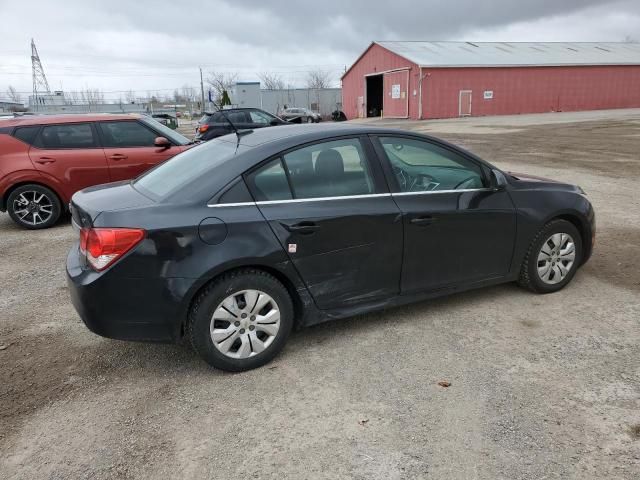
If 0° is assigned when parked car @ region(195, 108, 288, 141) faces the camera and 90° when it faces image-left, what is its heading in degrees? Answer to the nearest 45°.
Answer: approximately 225°

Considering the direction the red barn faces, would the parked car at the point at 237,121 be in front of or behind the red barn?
in front

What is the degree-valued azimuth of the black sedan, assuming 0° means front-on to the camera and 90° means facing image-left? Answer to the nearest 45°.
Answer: approximately 225°

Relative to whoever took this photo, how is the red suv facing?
facing to the right of the viewer

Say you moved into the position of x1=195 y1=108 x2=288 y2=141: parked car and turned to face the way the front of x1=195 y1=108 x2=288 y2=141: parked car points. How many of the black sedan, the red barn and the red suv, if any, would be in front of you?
1

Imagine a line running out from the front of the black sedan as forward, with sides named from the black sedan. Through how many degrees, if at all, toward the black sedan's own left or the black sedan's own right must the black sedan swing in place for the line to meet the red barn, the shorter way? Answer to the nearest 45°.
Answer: approximately 45° to the black sedan's own left

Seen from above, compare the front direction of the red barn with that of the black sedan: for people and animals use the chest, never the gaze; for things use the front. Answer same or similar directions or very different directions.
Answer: very different directions

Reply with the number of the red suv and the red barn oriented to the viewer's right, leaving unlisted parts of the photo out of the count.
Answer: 1

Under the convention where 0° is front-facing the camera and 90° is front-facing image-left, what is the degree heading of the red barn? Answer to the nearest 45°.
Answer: approximately 45°

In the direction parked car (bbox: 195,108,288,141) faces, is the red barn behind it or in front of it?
in front

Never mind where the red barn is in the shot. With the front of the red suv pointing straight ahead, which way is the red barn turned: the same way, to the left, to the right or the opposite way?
the opposite way

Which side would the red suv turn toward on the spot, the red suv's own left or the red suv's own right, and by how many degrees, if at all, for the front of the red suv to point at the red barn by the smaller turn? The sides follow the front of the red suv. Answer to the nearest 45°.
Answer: approximately 45° to the red suv's own left

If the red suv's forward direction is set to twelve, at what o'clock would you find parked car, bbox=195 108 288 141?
The parked car is roughly at 10 o'clock from the red suv.

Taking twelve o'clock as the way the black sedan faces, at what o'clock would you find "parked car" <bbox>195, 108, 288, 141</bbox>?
The parked car is roughly at 10 o'clock from the black sedan.
